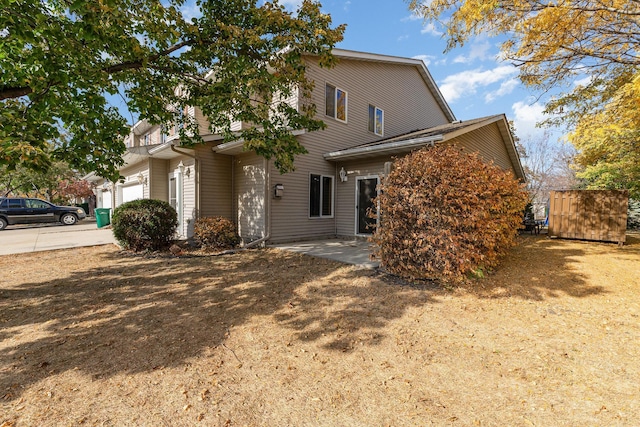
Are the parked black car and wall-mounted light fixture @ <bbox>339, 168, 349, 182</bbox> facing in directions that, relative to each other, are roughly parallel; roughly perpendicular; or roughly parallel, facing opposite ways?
roughly perpendicular

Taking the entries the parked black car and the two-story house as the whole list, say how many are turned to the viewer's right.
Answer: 1

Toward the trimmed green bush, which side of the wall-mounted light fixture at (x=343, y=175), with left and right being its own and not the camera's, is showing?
right

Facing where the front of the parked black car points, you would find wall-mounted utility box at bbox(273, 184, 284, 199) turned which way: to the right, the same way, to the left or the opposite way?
to the right

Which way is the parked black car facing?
to the viewer's right

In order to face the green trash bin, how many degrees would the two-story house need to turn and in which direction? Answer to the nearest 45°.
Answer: approximately 90° to its right

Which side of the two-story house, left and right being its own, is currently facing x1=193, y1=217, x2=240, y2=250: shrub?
front
